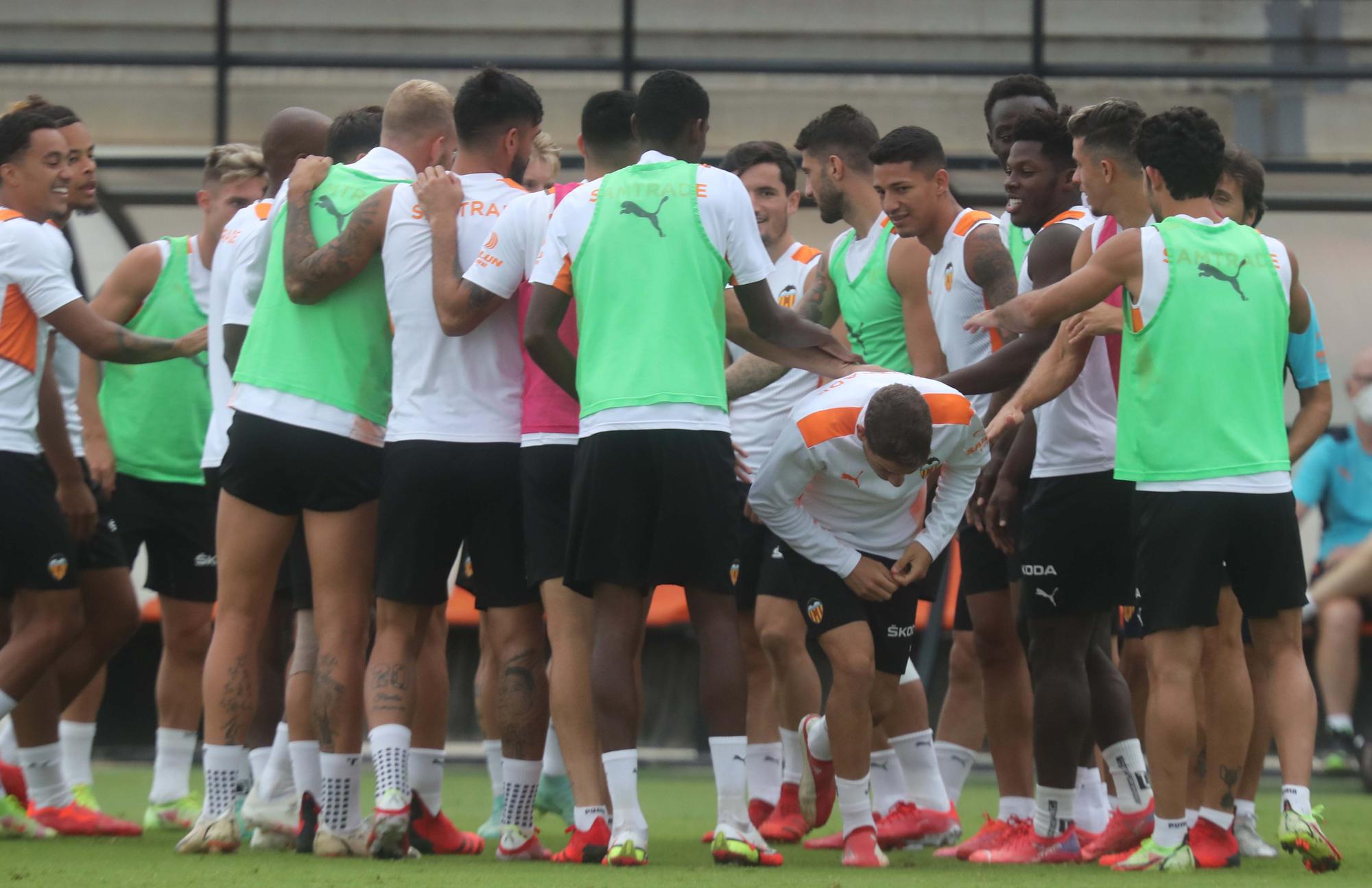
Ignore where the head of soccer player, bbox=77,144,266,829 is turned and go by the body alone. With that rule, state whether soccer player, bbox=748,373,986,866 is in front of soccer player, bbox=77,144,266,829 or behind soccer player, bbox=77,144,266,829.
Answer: in front

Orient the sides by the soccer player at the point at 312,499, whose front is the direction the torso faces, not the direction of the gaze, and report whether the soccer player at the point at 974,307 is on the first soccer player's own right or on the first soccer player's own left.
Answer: on the first soccer player's own right

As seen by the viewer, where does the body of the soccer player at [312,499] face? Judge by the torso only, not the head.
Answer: away from the camera

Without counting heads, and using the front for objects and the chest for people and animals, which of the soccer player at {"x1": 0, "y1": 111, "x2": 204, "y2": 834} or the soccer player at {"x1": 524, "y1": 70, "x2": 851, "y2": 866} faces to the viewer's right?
the soccer player at {"x1": 0, "y1": 111, "x2": 204, "y2": 834}

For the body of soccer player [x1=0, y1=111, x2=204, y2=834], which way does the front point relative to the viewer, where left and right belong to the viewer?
facing to the right of the viewer

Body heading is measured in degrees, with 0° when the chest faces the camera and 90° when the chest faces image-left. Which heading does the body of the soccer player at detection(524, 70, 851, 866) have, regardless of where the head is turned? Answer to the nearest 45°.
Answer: approximately 180°

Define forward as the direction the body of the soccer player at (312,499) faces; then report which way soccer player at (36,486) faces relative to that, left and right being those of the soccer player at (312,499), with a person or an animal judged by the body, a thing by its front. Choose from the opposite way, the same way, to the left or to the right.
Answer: to the right

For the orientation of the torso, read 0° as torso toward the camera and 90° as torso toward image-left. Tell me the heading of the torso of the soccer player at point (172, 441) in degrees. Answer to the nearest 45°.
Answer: approximately 315°

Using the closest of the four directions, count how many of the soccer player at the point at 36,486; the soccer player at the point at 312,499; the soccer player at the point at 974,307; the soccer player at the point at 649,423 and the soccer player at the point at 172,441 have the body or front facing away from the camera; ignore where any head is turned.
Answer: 2
